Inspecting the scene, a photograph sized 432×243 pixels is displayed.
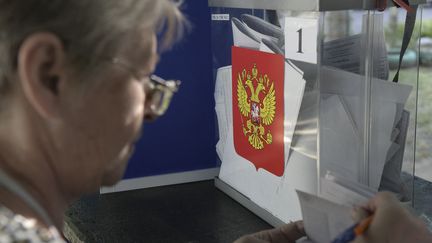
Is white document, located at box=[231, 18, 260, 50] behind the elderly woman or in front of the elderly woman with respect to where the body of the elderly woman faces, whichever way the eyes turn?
in front

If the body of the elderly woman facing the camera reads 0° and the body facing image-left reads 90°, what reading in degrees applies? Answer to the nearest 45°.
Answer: approximately 225°

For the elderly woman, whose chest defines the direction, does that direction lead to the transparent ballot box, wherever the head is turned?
yes

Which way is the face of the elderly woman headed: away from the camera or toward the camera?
away from the camera

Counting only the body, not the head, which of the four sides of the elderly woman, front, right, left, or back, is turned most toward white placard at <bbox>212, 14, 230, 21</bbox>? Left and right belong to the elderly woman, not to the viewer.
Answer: front

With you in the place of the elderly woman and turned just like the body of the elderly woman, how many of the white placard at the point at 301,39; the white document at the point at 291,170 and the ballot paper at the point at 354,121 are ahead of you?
3

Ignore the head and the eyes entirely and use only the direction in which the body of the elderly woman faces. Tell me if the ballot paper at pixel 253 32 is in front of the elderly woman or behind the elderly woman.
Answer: in front

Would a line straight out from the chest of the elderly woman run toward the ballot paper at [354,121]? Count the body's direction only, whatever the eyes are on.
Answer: yes

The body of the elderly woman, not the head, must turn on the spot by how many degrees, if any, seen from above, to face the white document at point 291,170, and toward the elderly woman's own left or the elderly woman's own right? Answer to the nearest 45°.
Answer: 0° — they already face it

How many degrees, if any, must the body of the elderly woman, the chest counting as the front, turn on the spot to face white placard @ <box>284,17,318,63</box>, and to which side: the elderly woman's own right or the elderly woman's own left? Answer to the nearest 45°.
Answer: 0° — they already face it

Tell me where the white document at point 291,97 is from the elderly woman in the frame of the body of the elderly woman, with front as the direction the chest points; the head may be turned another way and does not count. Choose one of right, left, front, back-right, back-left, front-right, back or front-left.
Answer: front
